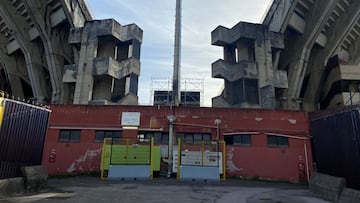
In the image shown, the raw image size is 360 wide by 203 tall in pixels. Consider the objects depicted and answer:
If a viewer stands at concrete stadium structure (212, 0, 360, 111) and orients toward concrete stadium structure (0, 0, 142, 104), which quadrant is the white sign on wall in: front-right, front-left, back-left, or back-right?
front-left

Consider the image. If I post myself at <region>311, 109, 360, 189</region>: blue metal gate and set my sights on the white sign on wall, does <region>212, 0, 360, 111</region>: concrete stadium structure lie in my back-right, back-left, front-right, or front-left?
front-right

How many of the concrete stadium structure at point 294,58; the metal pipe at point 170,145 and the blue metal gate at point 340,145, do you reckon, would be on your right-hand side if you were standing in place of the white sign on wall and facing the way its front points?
0

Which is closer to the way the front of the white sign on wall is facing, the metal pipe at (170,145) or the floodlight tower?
the metal pipe

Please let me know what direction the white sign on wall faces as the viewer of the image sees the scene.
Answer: facing the viewer

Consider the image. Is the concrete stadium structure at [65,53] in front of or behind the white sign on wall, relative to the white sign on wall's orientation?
behind

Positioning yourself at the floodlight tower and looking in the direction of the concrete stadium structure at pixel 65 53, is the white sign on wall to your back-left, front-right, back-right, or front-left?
front-left

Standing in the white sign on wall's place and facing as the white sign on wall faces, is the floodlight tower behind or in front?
behind

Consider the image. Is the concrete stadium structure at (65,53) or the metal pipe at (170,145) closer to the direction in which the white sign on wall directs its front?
the metal pipe

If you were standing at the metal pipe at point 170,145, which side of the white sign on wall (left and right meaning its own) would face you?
left

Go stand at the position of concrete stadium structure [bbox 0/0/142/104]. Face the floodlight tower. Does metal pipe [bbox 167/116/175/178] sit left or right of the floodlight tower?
right

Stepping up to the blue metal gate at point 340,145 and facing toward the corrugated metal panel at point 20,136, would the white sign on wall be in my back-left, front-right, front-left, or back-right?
front-right

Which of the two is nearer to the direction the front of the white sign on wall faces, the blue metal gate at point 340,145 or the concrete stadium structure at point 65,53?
the blue metal gate

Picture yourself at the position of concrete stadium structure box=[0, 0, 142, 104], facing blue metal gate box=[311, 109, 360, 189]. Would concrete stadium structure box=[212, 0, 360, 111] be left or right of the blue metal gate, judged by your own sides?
left

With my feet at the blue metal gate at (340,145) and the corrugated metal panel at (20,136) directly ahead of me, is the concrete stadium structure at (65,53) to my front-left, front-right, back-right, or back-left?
front-right

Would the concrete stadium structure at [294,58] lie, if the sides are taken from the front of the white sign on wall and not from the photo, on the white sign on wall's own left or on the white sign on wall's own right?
on the white sign on wall's own left

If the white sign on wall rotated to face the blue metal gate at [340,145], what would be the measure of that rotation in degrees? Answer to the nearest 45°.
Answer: approximately 45° to its left
